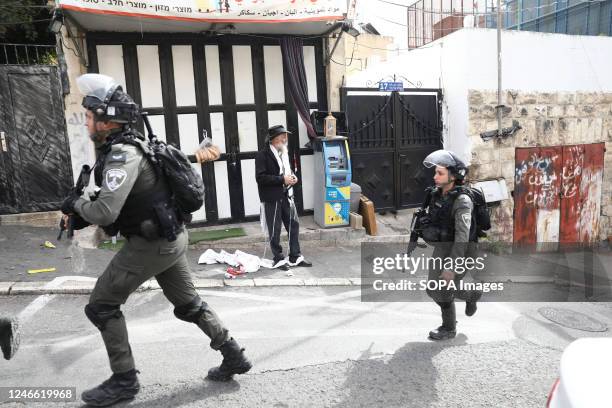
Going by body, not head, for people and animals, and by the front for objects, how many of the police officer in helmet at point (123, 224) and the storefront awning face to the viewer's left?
1

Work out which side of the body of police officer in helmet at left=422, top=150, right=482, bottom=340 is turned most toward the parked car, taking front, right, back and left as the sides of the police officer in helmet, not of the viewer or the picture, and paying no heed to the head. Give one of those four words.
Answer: left

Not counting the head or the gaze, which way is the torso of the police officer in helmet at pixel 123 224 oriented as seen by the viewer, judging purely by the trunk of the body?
to the viewer's left

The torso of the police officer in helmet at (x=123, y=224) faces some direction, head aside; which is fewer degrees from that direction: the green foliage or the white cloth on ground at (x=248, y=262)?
the green foliage

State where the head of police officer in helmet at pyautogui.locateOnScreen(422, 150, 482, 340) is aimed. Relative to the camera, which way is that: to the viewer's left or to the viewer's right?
to the viewer's left

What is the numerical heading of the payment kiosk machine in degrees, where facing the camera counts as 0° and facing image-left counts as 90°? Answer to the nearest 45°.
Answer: approximately 315°

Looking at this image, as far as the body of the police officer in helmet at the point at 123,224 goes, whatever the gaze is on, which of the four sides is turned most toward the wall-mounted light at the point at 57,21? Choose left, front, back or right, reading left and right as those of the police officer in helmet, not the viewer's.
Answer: right

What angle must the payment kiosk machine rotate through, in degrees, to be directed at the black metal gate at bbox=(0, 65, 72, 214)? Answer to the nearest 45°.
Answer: approximately 135° to its right

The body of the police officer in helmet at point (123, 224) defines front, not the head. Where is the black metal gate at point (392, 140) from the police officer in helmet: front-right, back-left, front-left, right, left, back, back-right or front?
back-right

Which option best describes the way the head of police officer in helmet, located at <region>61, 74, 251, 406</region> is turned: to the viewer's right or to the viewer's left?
to the viewer's left

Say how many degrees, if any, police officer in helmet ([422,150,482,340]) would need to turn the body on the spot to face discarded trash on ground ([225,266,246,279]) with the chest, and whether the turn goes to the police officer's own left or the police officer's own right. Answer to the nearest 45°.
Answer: approximately 45° to the police officer's own right

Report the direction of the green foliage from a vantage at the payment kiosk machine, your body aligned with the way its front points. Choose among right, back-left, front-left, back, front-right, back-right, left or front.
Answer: back-right

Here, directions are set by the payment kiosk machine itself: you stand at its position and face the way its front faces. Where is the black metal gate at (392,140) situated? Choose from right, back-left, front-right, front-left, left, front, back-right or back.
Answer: left

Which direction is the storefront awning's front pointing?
toward the camera
